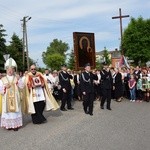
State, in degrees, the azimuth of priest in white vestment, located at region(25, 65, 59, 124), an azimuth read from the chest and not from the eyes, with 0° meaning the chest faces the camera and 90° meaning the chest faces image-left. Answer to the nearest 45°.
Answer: approximately 0°

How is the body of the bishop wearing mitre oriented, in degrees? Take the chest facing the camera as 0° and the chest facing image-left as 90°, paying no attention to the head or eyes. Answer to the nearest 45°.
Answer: approximately 0°
